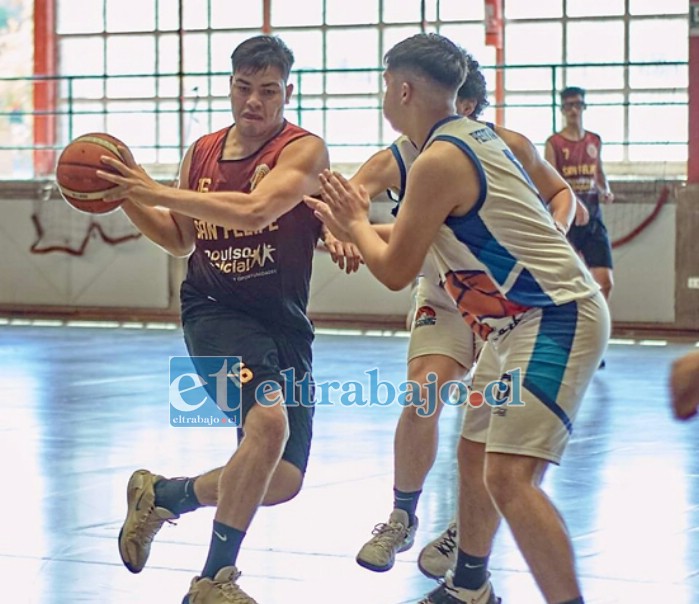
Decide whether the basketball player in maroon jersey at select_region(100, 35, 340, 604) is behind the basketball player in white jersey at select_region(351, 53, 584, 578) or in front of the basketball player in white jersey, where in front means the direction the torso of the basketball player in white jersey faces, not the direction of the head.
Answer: in front

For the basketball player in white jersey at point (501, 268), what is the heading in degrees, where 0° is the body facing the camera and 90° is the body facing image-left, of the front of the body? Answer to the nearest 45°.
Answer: approximately 90°

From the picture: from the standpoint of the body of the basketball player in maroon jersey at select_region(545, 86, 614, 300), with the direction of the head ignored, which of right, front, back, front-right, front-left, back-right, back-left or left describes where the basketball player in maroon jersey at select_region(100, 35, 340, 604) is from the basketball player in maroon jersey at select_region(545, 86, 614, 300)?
front

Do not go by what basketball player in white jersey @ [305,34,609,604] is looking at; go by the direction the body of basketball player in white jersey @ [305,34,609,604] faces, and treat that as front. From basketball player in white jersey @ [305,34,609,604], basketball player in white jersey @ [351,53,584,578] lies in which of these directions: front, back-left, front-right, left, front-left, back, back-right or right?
right

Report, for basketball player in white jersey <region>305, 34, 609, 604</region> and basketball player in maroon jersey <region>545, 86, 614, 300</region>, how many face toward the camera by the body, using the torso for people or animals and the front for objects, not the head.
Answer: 1

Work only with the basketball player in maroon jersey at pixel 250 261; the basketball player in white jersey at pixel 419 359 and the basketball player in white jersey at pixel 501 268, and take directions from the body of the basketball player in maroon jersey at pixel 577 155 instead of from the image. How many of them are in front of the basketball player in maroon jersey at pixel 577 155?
3

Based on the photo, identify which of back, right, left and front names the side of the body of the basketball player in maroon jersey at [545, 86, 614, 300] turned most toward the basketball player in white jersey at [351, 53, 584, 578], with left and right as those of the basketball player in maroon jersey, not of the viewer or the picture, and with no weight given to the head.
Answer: front

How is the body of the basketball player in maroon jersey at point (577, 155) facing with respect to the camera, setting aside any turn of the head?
toward the camera

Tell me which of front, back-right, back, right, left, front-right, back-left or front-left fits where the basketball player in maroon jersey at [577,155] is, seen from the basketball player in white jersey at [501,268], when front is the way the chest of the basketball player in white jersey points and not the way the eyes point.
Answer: right
